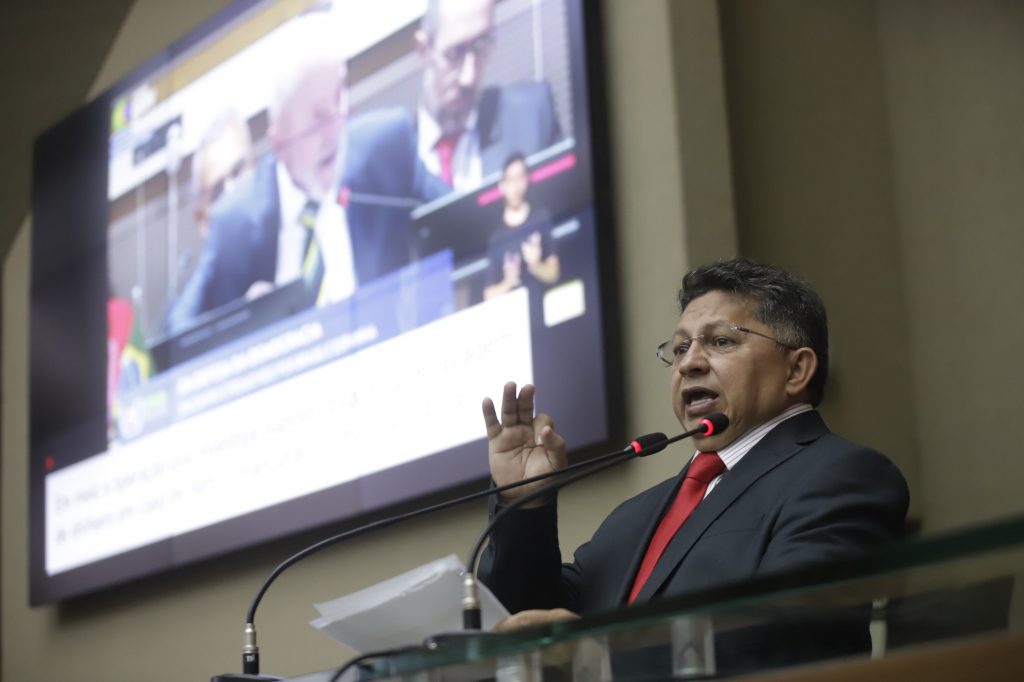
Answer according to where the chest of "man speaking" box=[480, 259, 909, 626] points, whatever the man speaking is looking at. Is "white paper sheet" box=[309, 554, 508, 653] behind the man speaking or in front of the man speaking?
in front

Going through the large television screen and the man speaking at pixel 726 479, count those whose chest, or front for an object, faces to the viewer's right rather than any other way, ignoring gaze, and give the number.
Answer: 0

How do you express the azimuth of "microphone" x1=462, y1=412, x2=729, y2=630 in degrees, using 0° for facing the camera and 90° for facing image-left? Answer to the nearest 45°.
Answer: approximately 270°

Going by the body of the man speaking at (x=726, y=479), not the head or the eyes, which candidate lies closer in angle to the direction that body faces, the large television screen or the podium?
the podium

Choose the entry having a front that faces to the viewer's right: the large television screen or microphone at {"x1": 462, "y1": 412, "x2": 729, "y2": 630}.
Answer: the microphone

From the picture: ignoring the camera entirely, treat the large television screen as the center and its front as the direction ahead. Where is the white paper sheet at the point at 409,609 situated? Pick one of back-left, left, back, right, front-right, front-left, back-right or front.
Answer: front-left

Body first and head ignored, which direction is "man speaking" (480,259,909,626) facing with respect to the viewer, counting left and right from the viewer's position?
facing the viewer and to the left of the viewer

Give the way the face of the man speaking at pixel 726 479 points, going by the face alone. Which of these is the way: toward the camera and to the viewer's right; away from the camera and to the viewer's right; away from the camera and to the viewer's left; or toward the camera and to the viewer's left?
toward the camera and to the viewer's left
